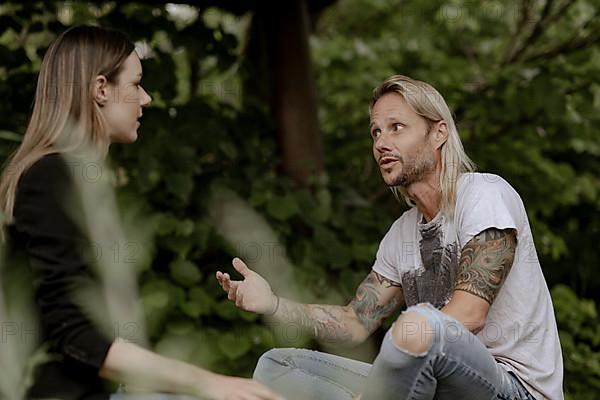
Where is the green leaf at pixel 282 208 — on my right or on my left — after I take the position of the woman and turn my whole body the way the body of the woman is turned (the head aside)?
on my left

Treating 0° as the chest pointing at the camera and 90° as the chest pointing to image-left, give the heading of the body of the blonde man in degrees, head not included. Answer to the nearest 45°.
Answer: approximately 45°

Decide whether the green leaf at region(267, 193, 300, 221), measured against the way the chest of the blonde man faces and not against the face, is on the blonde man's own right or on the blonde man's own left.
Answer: on the blonde man's own right

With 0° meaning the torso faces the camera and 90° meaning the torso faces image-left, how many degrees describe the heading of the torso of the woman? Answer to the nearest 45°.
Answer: approximately 270°

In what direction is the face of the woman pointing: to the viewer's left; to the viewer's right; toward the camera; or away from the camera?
to the viewer's right

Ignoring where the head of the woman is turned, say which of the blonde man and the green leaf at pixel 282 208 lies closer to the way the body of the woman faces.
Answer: the blonde man

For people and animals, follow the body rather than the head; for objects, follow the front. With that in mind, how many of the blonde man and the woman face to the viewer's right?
1

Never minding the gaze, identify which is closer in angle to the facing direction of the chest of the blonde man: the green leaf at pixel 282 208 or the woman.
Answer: the woman

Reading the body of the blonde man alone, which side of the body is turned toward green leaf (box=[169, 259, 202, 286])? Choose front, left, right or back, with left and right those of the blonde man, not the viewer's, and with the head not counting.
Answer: right
